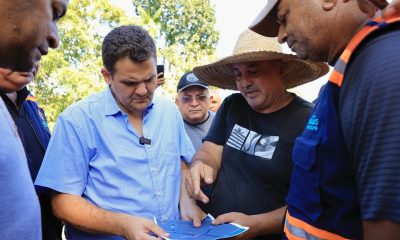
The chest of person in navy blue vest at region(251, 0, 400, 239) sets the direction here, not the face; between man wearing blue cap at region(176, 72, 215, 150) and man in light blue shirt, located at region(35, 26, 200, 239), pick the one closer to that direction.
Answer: the man in light blue shirt

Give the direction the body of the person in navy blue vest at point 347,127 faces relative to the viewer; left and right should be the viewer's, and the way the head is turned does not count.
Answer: facing to the left of the viewer

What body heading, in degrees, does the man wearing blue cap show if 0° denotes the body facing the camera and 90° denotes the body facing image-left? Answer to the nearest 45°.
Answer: approximately 0°

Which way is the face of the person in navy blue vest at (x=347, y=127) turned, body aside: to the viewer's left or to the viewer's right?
to the viewer's left

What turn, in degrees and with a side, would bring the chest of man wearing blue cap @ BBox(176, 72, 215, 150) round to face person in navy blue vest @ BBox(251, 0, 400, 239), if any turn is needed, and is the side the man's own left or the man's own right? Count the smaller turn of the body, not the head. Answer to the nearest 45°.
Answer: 0° — they already face them

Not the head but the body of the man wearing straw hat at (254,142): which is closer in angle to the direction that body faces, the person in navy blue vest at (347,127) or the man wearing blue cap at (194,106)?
the person in navy blue vest

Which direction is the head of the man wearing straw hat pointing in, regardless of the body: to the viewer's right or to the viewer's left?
to the viewer's left

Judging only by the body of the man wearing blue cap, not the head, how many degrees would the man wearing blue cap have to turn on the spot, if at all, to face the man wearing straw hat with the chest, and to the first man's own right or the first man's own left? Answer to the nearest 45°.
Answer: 0° — they already face them

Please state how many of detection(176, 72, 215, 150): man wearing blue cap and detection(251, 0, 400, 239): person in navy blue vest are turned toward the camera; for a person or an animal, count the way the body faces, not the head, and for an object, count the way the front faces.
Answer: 1

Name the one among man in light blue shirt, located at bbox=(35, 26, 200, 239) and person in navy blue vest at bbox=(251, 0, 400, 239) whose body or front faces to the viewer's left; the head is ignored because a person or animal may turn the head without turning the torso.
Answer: the person in navy blue vest
